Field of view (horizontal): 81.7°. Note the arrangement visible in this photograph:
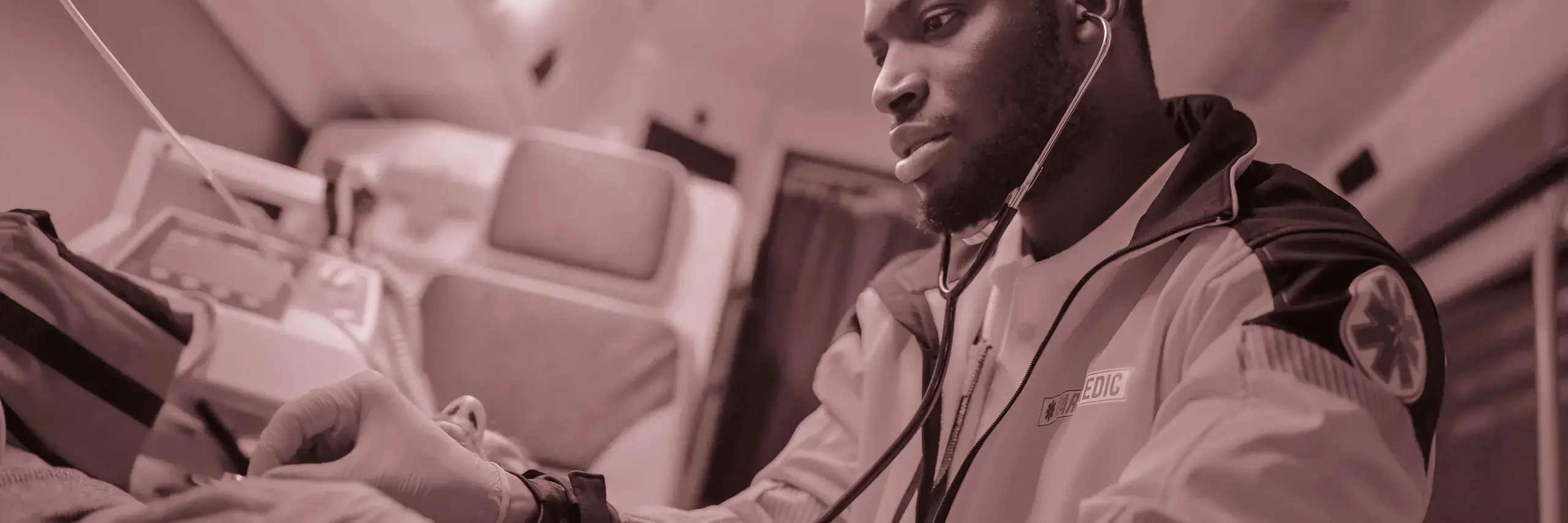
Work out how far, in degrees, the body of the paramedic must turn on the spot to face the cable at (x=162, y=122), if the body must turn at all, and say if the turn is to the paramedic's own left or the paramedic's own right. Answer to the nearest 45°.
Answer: approximately 45° to the paramedic's own right

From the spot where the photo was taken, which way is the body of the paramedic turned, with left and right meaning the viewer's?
facing the viewer and to the left of the viewer

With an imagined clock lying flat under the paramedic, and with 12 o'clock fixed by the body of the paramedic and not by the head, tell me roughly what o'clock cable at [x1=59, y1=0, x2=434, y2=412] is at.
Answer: The cable is roughly at 2 o'clock from the paramedic.
